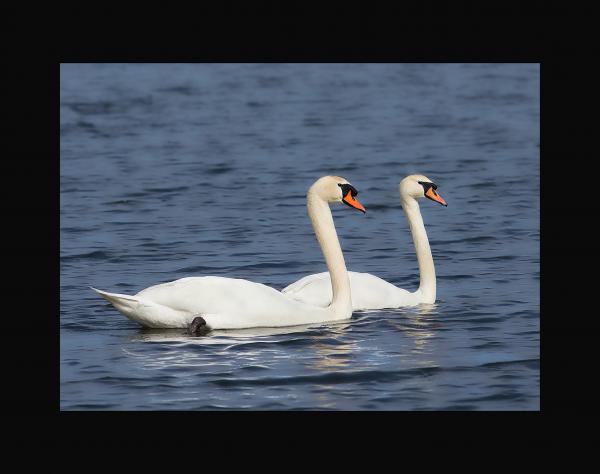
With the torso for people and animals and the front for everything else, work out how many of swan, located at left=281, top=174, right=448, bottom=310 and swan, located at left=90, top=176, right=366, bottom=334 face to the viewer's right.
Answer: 2

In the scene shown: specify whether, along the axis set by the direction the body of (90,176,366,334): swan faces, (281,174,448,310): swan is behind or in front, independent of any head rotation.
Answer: in front

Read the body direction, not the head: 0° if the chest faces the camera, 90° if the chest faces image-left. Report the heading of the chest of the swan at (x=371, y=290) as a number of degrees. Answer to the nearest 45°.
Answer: approximately 270°

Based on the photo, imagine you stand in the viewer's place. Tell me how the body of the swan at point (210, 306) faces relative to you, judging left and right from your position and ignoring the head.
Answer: facing to the right of the viewer

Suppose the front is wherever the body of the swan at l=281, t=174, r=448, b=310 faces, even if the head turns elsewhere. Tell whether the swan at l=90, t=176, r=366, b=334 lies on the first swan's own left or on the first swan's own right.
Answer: on the first swan's own right
